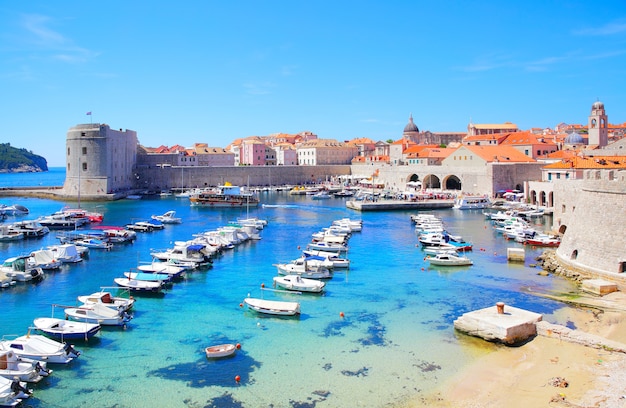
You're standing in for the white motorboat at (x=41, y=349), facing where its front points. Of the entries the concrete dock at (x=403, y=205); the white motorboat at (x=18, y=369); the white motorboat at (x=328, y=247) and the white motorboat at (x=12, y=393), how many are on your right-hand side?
2

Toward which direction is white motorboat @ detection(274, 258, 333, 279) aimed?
to the viewer's left

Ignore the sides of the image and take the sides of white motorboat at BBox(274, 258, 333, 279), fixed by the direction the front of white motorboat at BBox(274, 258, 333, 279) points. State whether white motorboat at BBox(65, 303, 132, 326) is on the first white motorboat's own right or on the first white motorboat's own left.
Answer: on the first white motorboat's own left

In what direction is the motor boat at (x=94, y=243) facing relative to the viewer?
to the viewer's left

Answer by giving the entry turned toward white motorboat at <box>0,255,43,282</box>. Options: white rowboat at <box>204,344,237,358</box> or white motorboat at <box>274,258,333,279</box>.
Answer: white motorboat at <box>274,258,333,279</box>
